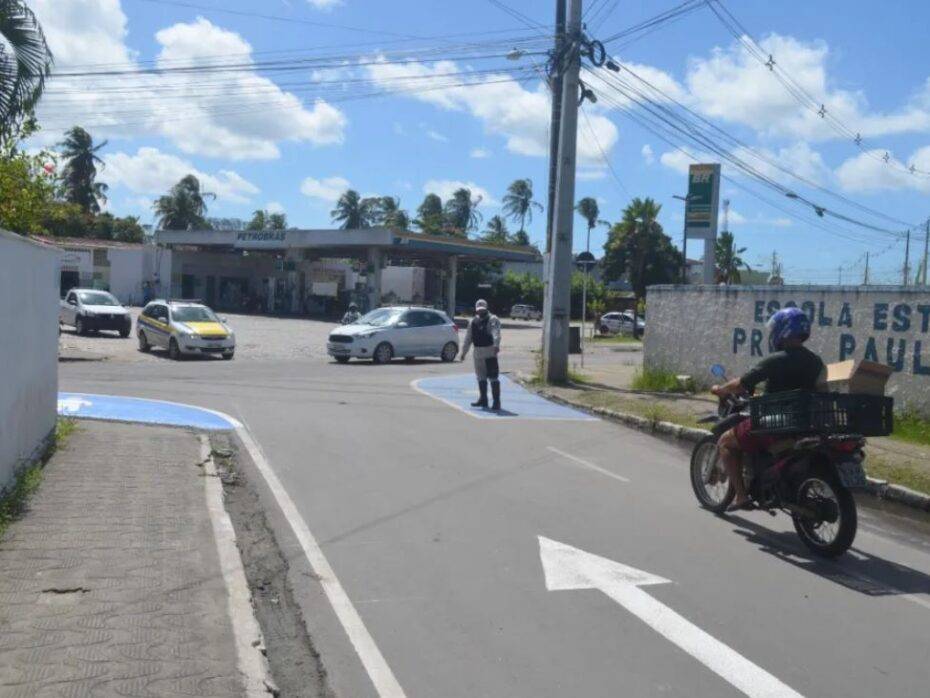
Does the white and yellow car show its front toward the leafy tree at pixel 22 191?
no

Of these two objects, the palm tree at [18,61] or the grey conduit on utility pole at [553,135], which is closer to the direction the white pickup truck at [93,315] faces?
the grey conduit on utility pole

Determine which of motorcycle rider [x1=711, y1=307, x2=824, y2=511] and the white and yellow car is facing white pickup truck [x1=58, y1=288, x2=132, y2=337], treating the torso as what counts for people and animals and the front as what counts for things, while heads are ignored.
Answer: the motorcycle rider

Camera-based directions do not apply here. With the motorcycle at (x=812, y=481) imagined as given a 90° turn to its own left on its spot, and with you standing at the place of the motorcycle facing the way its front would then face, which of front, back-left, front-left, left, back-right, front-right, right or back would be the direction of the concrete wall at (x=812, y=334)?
back-right

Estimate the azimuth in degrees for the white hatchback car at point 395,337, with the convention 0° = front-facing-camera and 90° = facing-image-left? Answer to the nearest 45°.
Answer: approximately 45°

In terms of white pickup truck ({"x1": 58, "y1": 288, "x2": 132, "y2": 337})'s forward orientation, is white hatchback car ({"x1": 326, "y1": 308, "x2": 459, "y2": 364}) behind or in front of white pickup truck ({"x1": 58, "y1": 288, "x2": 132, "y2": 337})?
in front

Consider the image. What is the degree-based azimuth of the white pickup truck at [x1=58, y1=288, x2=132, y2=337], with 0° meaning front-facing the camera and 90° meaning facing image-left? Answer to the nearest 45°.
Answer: approximately 315°

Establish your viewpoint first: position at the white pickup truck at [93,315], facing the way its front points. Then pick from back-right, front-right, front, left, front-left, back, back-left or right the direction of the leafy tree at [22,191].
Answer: front-right

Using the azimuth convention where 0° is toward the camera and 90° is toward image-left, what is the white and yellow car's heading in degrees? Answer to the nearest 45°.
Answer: approximately 315°

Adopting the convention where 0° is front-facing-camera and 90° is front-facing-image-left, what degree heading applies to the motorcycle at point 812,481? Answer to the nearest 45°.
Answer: approximately 135°

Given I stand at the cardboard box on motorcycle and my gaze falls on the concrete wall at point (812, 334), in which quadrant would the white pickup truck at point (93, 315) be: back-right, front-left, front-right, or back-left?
front-left

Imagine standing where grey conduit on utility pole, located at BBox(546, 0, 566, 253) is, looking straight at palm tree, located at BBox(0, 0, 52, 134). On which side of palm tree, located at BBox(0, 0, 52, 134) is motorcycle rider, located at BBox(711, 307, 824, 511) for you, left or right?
left

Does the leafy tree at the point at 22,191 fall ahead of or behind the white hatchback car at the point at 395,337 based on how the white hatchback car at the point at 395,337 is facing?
ahead

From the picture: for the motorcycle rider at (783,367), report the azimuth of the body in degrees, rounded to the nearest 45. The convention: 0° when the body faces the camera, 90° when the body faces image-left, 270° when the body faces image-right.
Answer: approximately 135°
